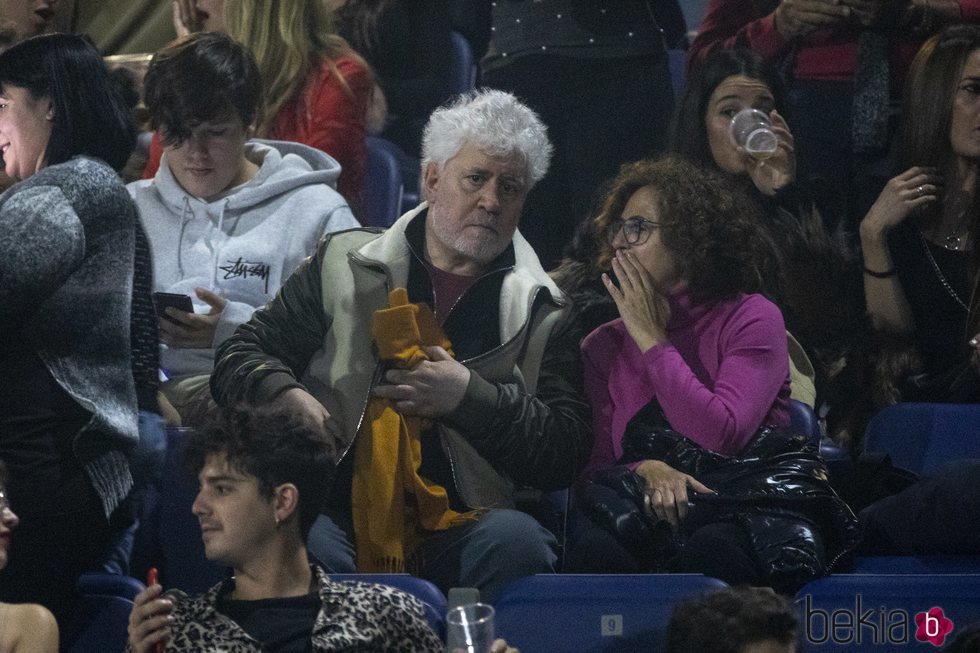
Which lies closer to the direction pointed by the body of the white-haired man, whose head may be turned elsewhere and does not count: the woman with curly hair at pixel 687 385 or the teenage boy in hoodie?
the woman with curly hair

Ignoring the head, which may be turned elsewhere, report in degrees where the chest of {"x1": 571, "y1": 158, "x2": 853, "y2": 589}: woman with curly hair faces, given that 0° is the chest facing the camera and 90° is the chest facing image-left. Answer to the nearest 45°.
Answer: approximately 45°

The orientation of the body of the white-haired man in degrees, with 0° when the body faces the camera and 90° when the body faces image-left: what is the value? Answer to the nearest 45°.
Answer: approximately 0°

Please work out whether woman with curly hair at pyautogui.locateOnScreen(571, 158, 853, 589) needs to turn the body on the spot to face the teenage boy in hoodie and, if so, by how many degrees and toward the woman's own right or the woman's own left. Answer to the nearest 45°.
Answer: approximately 45° to the woman's own right

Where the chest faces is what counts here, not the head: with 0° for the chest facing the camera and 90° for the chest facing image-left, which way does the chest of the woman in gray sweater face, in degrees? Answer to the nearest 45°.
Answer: approximately 90°

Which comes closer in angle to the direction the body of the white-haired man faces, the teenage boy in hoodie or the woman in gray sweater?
the woman in gray sweater

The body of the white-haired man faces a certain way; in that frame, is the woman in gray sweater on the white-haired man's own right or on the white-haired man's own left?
on the white-haired man's own right

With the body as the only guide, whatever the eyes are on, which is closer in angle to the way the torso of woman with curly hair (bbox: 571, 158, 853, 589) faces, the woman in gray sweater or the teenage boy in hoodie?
the woman in gray sweater

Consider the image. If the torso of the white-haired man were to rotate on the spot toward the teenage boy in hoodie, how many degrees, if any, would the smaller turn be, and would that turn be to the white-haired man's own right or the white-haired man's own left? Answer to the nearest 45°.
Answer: approximately 135° to the white-haired man's own right

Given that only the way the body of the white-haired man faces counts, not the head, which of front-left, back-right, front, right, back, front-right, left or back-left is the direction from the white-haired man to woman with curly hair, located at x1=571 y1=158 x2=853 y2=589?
left
